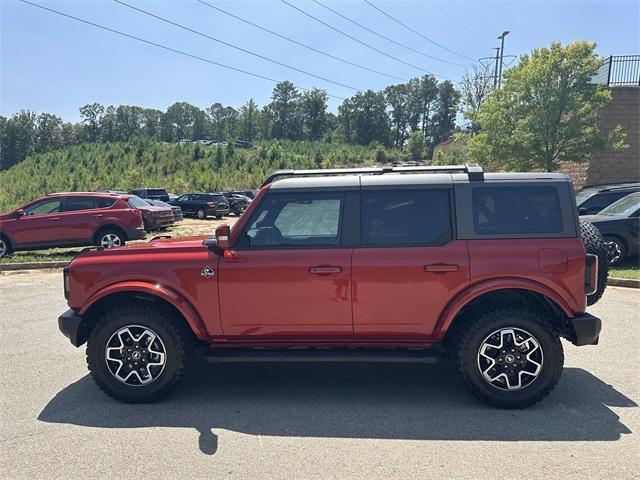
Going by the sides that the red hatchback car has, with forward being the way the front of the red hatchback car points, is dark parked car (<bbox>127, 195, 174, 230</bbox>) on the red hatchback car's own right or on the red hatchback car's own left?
on the red hatchback car's own right

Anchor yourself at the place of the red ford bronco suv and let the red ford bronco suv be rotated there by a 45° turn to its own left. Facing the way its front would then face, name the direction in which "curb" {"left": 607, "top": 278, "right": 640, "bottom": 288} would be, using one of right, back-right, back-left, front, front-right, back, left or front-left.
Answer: back

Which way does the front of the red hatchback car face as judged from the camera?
facing to the left of the viewer

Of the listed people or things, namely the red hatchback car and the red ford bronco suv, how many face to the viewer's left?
2

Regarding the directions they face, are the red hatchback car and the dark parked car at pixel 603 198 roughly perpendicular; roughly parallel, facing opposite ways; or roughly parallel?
roughly parallel

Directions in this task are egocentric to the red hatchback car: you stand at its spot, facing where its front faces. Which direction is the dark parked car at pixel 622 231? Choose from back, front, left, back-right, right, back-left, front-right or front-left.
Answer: back-left

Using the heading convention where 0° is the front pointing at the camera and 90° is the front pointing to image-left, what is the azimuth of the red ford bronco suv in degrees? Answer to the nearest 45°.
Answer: approximately 90°

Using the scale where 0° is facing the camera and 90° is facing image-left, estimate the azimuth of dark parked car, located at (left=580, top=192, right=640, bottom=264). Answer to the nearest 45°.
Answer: approximately 45°

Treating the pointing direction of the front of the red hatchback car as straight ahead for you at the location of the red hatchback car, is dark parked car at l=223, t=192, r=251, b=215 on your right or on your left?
on your right

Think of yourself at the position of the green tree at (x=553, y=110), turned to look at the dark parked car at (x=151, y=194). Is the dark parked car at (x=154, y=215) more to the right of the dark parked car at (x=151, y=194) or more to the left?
left

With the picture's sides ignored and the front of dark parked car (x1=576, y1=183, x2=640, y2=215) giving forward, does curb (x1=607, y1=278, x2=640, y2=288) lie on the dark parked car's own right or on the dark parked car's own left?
on the dark parked car's own left

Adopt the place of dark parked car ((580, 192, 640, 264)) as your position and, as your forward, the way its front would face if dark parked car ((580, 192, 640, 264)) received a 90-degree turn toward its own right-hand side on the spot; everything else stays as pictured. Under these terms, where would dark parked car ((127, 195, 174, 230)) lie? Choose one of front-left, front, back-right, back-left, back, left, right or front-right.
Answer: front-left

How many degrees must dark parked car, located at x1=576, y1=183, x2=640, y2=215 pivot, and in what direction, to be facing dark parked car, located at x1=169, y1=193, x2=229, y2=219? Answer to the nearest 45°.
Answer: approximately 45° to its right

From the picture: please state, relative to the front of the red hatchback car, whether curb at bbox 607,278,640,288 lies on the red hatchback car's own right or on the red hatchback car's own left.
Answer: on the red hatchback car's own left

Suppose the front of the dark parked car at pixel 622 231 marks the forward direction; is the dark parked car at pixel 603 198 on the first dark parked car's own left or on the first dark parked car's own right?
on the first dark parked car's own right

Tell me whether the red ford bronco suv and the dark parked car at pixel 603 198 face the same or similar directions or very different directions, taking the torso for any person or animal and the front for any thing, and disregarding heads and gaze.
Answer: same or similar directions
